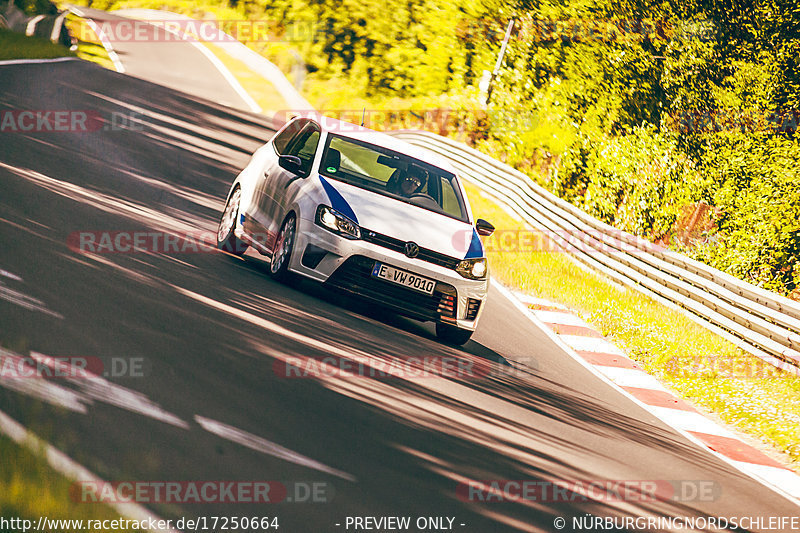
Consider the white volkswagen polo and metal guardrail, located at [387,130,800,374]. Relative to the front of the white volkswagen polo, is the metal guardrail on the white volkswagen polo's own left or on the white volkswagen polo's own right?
on the white volkswagen polo's own left

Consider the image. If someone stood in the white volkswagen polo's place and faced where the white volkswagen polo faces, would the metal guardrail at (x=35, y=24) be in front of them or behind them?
behind
